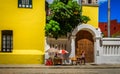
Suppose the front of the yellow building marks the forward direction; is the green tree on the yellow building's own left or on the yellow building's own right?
on the yellow building's own left

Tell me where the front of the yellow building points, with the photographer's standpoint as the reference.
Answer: facing the viewer
